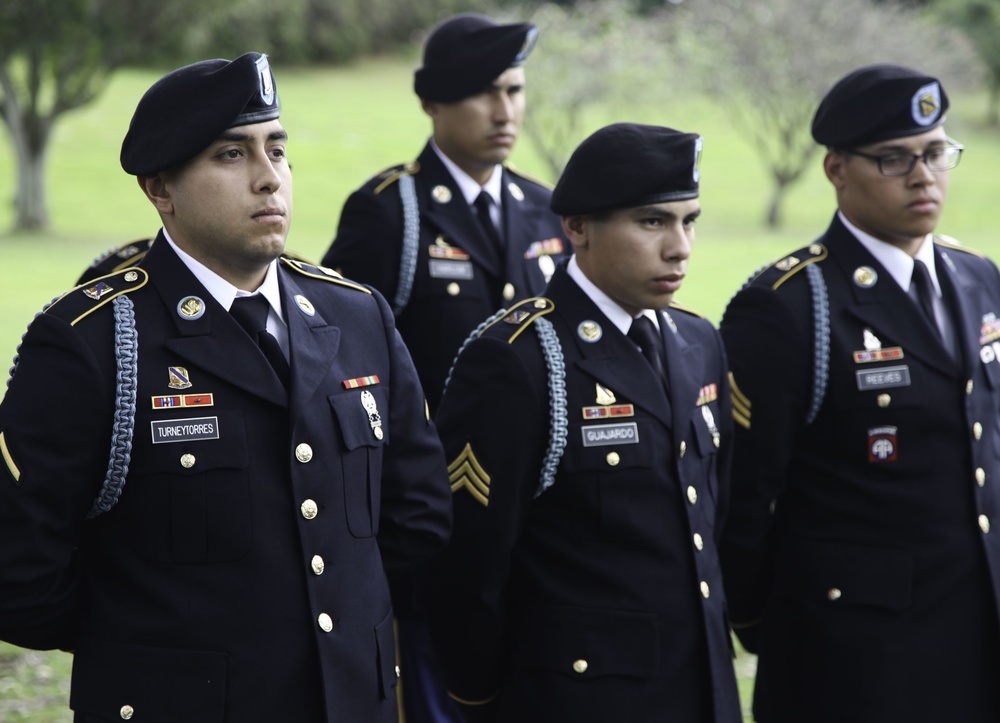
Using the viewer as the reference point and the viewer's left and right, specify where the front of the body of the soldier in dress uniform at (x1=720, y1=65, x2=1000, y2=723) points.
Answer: facing the viewer and to the right of the viewer

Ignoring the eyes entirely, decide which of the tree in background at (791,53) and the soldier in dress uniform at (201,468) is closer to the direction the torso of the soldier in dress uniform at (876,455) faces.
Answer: the soldier in dress uniform

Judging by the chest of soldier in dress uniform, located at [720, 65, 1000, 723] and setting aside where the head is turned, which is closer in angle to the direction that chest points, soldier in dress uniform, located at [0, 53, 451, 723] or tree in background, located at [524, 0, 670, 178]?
the soldier in dress uniform

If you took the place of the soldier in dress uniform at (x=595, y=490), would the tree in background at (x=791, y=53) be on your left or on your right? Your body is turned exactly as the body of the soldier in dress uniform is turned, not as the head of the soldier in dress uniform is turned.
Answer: on your left

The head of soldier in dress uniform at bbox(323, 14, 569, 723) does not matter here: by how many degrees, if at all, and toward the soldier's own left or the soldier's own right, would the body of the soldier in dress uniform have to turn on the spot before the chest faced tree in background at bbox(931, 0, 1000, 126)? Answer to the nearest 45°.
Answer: approximately 90° to the soldier's own left

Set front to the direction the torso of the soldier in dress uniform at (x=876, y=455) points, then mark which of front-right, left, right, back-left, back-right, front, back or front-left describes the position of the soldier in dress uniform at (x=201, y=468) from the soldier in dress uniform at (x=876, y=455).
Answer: right

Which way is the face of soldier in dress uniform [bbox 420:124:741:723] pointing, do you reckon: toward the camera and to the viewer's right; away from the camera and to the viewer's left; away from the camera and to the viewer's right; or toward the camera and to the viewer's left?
toward the camera and to the viewer's right

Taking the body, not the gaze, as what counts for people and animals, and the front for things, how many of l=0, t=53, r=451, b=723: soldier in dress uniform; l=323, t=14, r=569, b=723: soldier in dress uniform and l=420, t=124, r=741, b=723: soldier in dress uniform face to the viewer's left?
0

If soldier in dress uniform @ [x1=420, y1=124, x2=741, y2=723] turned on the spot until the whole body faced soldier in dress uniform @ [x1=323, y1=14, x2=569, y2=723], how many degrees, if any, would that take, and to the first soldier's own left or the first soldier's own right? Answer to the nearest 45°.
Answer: approximately 135° to the first soldier's own left

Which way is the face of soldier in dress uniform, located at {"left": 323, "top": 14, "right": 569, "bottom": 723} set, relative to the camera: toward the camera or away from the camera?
toward the camera

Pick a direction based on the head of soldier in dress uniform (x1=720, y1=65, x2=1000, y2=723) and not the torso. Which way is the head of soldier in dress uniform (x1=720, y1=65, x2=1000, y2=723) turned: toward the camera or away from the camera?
toward the camera

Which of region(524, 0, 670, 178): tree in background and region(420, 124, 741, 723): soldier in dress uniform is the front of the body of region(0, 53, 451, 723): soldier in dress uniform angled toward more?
the soldier in dress uniform

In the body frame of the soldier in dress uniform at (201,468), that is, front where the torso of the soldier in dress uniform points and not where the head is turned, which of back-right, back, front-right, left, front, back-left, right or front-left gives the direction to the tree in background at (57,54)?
back-left

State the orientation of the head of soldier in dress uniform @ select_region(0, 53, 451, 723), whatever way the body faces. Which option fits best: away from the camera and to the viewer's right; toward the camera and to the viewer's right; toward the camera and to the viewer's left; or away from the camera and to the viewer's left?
toward the camera and to the viewer's right
